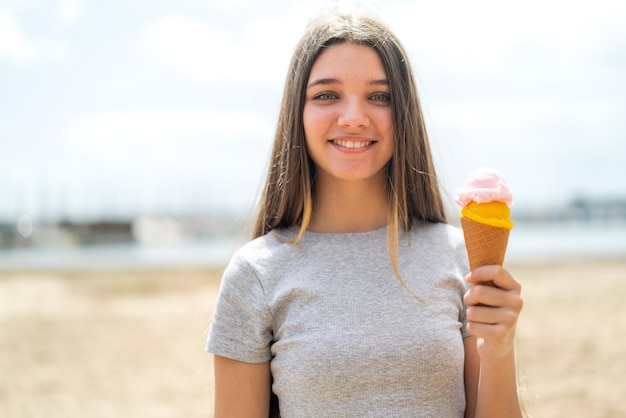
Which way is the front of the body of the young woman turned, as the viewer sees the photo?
toward the camera
